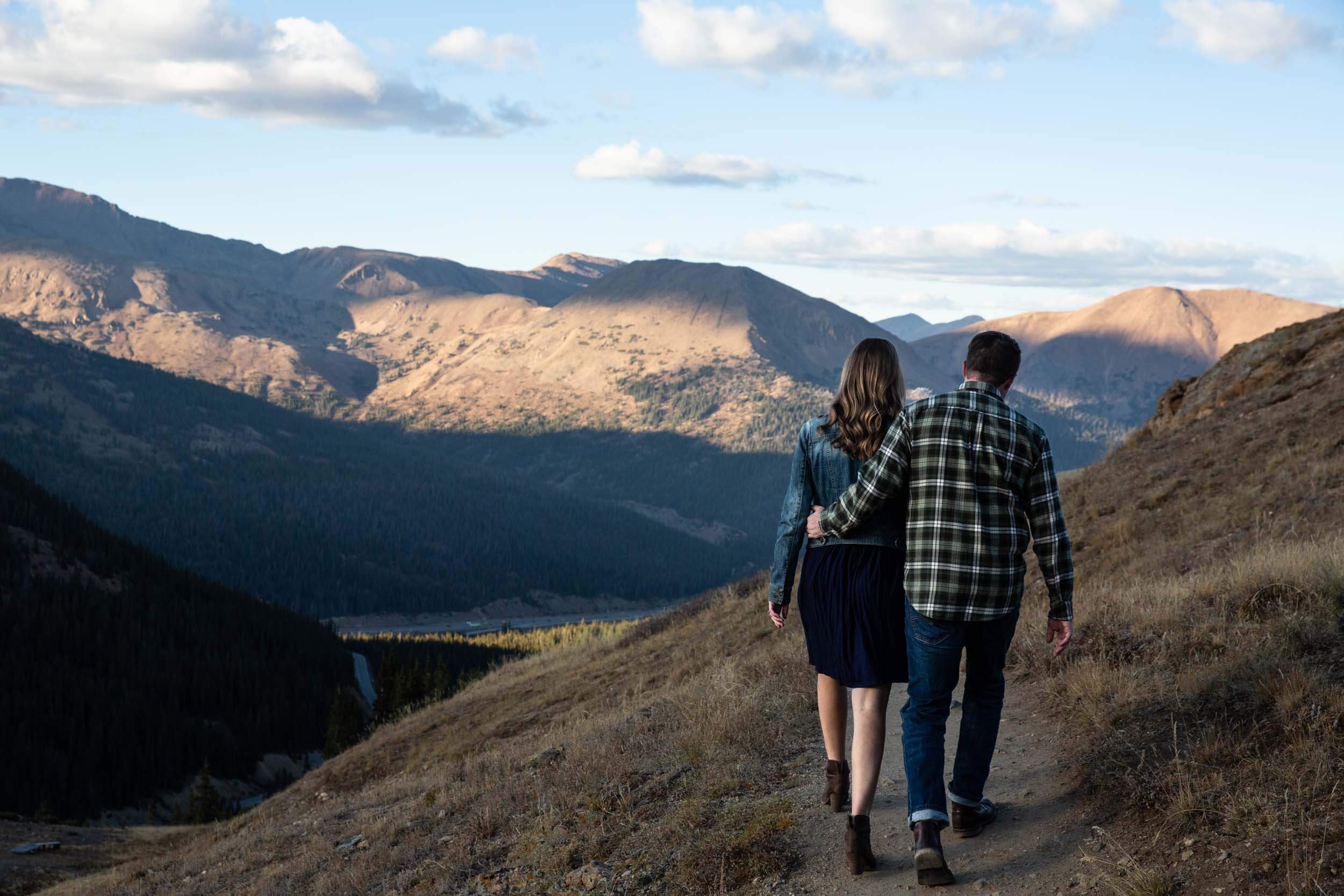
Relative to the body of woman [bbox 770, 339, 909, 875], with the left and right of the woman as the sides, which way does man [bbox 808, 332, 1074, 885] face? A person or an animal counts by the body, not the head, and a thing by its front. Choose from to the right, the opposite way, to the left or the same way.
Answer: the same way

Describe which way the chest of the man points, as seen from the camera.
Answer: away from the camera

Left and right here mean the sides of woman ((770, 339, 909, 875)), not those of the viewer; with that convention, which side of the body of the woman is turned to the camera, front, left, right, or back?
back

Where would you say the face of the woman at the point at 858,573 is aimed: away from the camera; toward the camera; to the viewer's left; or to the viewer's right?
away from the camera

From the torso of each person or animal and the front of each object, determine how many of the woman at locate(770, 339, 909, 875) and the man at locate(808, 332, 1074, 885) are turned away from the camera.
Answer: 2
